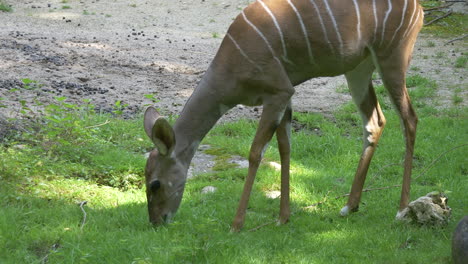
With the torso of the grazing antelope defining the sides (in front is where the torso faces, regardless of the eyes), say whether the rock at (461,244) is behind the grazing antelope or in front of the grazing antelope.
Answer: behind

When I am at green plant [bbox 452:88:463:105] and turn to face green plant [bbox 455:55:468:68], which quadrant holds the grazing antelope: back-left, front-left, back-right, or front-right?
back-left

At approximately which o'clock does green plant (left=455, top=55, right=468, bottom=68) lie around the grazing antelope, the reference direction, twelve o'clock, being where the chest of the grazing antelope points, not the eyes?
The green plant is roughly at 4 o'clock from the grazing antelope.

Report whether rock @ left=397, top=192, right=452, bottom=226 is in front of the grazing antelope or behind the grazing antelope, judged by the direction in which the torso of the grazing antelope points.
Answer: behind

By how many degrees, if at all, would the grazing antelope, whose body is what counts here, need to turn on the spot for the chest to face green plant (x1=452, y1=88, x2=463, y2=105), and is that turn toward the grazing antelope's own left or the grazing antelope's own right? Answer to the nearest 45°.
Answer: approximately 135° to the grazing antelope's own right

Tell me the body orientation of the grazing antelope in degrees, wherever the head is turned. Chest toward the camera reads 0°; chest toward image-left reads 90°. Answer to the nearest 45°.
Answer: approximately 90°

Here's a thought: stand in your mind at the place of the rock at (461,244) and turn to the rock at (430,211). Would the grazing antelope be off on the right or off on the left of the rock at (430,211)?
left
